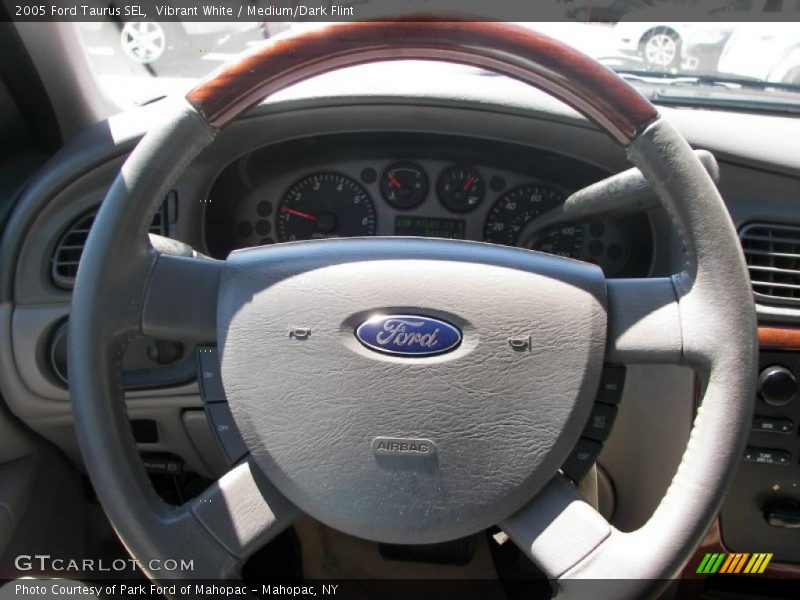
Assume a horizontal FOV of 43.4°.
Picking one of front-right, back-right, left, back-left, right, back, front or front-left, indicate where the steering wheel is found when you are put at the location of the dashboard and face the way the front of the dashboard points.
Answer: front

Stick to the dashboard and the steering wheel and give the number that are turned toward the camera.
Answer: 2

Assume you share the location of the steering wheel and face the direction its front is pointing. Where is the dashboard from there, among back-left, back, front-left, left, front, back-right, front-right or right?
back

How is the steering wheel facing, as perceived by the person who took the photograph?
facing the viewer

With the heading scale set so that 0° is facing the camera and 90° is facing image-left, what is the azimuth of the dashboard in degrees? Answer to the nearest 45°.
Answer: approximately 0°
